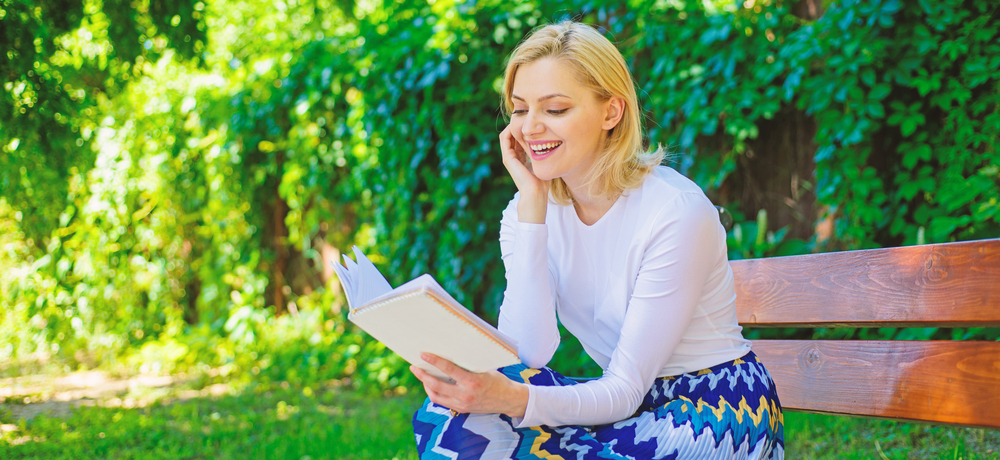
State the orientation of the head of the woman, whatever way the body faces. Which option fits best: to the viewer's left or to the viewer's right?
to the viewer's left

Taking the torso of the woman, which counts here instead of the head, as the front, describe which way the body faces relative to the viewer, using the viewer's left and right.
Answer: facing the viewer and to the left of the viewer
